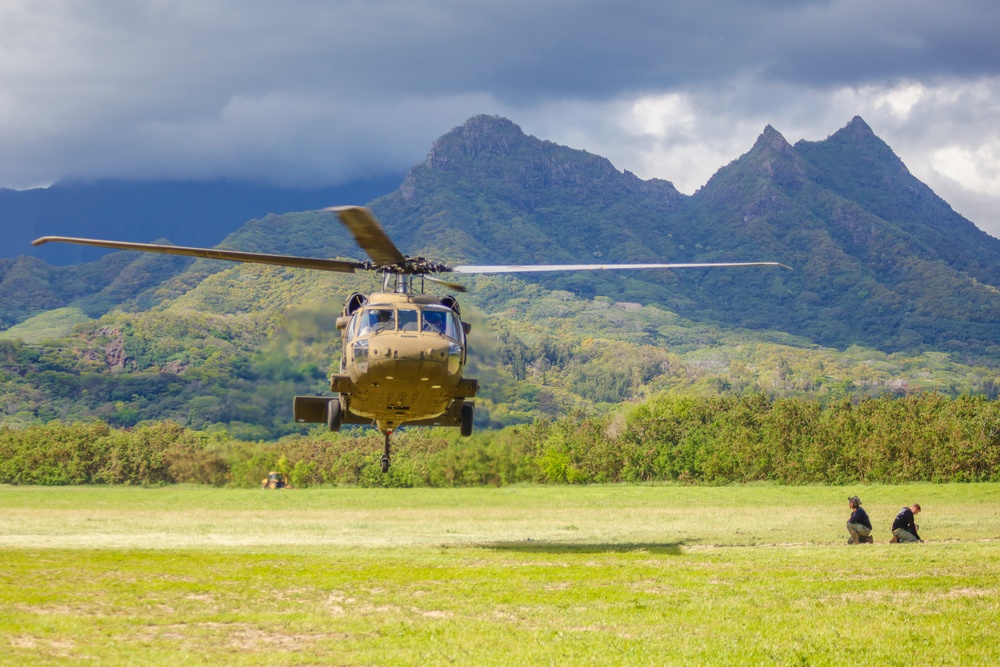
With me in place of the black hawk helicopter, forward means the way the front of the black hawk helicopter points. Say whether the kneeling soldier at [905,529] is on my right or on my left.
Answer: on my left

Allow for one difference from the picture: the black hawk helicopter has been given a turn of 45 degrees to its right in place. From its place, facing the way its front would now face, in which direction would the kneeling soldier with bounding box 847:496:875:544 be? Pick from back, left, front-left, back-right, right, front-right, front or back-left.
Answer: back-left

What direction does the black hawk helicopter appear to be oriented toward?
toward the camera
